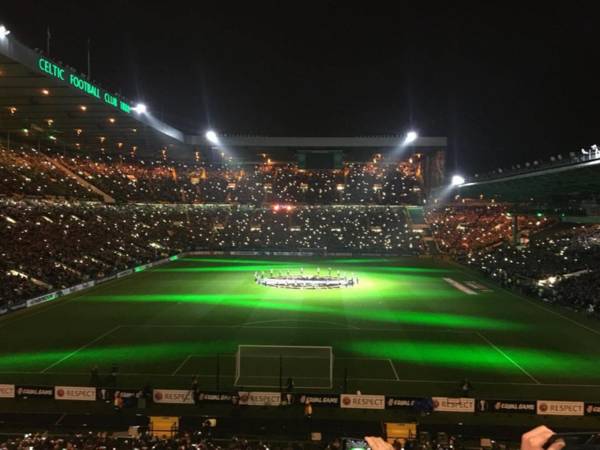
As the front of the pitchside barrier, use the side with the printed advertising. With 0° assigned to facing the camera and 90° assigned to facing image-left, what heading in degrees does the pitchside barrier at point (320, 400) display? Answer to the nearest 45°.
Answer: approximately 0°

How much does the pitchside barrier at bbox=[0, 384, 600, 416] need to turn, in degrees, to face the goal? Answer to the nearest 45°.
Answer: approximately 180°
